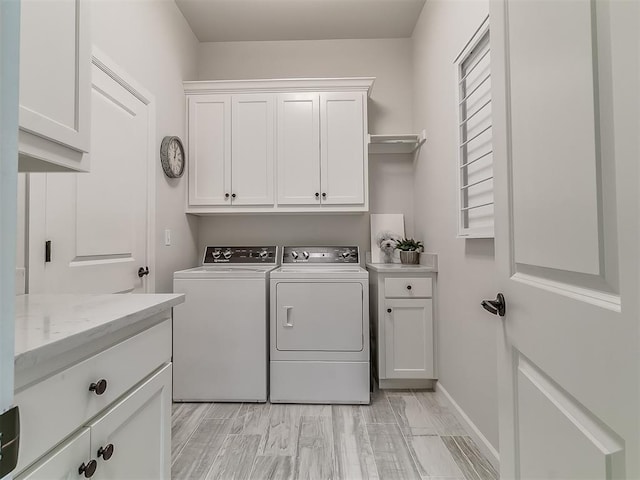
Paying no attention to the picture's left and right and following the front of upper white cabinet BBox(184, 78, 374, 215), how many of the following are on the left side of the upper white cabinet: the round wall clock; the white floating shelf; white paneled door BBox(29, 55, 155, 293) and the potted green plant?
2

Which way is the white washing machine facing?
toward the camera

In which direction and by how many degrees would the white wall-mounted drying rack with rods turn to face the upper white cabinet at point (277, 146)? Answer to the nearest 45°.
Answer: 0° — it already faces it

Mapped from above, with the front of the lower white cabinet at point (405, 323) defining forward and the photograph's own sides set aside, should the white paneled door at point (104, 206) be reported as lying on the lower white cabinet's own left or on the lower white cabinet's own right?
on the lower white cabinet's own right

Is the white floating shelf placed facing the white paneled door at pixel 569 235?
yes

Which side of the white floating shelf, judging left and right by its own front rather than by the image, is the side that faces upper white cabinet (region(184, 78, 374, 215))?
right

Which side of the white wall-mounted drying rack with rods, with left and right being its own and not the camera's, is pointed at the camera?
left

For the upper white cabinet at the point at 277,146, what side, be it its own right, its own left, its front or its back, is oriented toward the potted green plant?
left

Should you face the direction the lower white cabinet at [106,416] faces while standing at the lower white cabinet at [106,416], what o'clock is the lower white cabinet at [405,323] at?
the lower white cabinet at [405,323] is roughly at 10 o'clock from the lower white cabinet at [106,416].

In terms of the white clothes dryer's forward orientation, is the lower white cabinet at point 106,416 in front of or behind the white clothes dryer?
in front

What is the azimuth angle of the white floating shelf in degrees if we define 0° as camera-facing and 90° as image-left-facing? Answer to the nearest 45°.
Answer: approximately 0°

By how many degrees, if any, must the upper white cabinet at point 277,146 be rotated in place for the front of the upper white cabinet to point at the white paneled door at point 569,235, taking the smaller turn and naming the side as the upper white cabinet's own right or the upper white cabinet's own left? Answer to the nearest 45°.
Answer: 0° — it already faces it

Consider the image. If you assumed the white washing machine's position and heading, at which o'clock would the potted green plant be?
The potted green plant is roughly at 9 o'clock from the white washing machine.
